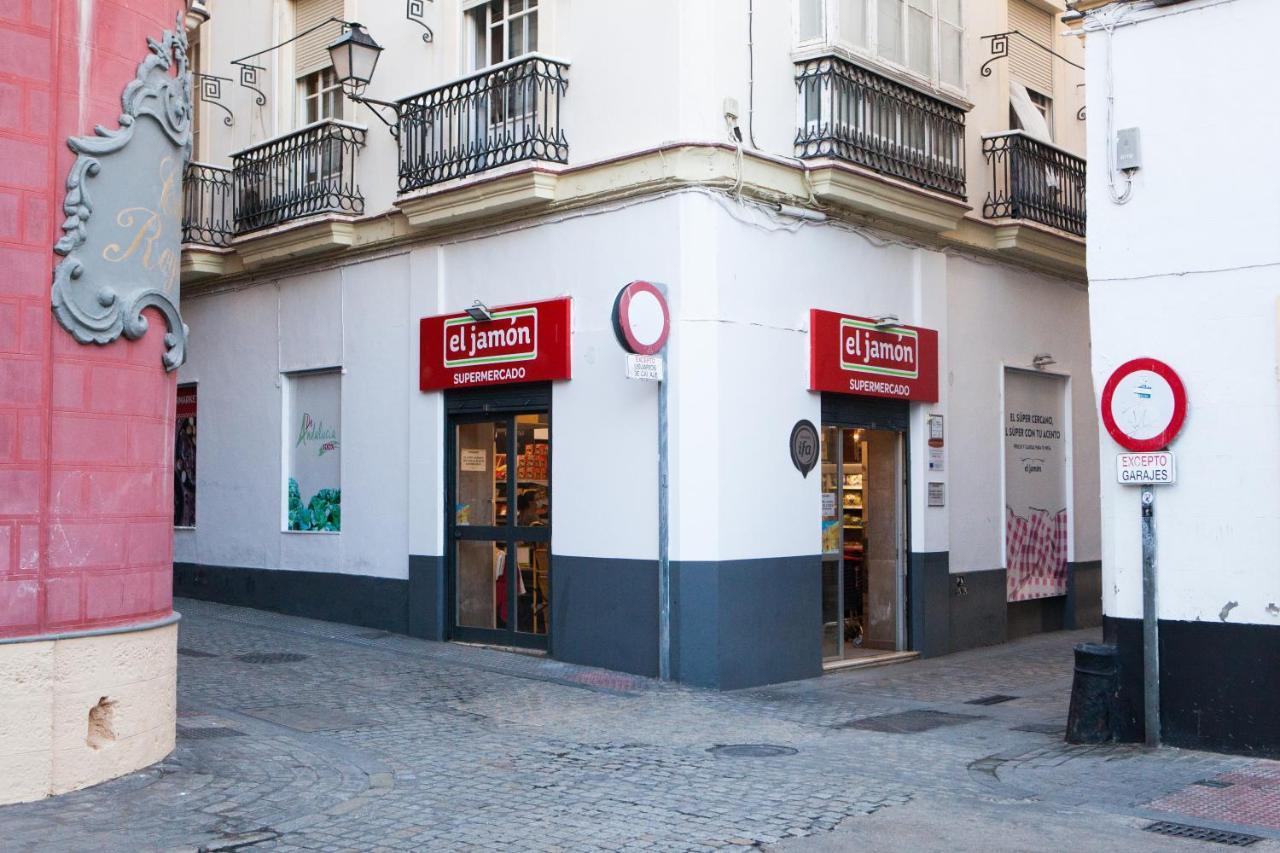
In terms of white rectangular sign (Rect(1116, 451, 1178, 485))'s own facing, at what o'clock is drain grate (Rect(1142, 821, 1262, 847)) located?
The drain grate is roughly at 12 o'clock from the white rectangular sign.

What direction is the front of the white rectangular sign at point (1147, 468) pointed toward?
toward the camera

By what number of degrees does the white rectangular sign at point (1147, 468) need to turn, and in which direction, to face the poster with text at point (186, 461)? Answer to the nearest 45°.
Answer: approximately 135° to its right

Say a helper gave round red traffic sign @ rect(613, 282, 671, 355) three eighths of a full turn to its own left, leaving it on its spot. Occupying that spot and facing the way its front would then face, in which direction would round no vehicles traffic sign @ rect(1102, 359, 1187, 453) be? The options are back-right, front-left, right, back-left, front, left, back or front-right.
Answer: back-right

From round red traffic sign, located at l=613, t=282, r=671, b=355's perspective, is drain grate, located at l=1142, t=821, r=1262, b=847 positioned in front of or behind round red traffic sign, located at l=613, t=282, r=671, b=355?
in front

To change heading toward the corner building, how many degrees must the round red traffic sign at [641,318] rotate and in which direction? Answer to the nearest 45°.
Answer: approximately 135° to its left
